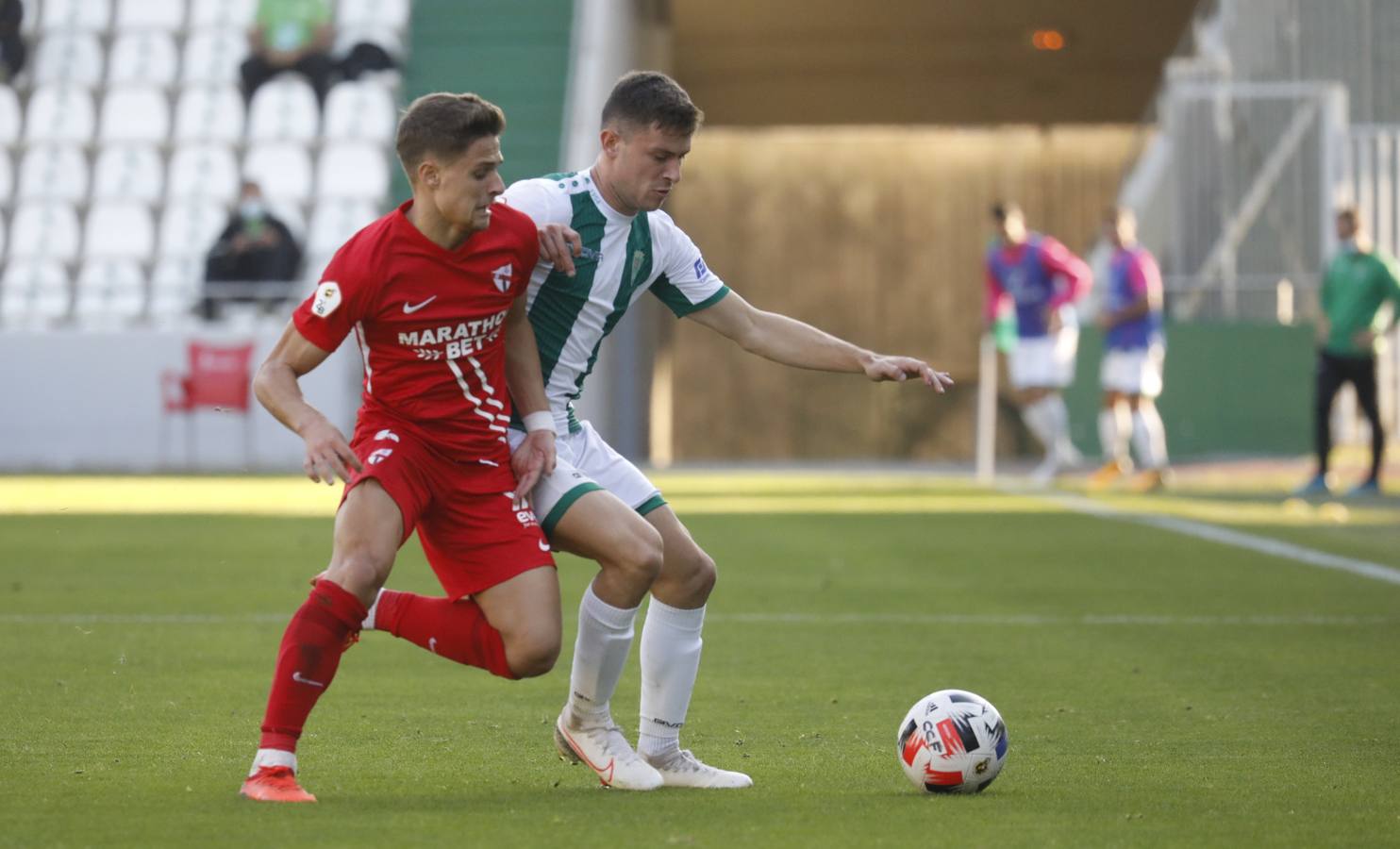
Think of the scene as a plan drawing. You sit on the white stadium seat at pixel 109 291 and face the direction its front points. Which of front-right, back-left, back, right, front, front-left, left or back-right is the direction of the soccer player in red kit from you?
front

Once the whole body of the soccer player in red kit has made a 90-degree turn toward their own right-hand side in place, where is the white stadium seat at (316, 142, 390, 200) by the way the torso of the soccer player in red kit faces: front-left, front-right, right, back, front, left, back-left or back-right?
back-right

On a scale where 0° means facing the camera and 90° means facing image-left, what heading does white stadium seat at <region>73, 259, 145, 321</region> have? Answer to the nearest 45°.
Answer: approximately 0°

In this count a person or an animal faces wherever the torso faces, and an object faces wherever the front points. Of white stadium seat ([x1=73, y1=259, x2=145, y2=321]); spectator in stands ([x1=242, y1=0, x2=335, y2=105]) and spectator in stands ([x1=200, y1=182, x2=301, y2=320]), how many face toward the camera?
3

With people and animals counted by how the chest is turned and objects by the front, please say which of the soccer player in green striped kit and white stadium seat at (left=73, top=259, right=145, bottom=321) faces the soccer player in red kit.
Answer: the white stadium seat

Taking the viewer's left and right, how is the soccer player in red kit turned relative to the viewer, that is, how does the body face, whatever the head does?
facing the viewer and to the right of the viewer

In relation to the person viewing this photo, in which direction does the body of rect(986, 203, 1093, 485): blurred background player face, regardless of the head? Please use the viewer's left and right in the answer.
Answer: facing the viewer and to the left of the viewer

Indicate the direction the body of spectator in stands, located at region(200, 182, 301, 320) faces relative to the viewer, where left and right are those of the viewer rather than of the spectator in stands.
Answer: facing the viewer

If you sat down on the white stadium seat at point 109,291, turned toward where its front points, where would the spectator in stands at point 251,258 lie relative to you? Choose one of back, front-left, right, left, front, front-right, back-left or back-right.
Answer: front-left

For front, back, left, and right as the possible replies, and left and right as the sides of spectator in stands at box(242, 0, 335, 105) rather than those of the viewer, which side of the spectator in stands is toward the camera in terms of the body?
front
